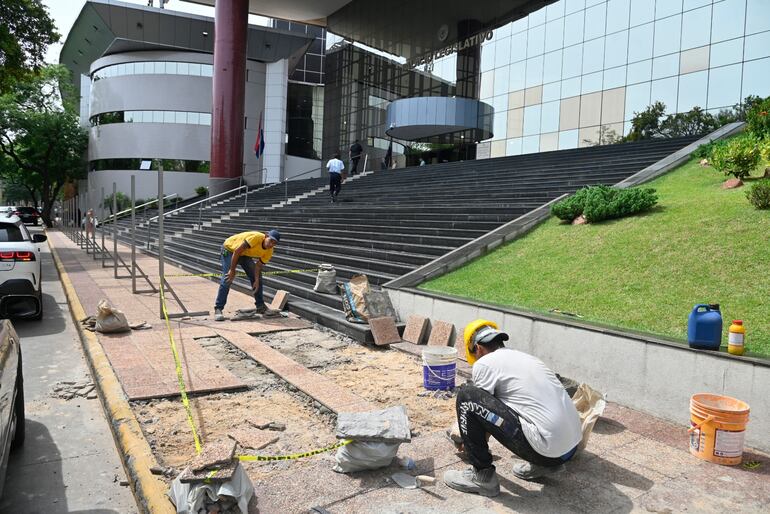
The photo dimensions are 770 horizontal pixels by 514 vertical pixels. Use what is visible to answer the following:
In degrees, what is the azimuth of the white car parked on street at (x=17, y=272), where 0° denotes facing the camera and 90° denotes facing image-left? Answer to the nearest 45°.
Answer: approximately 180°

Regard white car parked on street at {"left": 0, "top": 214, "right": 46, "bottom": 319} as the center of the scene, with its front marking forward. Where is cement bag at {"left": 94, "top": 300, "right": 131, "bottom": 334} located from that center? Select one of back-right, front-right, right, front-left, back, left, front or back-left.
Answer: back-right

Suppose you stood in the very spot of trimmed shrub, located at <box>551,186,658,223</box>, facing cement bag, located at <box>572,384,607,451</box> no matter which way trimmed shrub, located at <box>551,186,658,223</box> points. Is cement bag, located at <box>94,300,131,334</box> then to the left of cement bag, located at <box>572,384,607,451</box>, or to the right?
right
